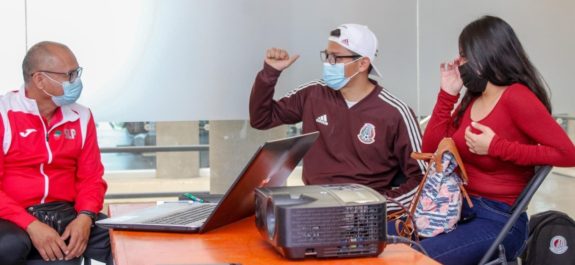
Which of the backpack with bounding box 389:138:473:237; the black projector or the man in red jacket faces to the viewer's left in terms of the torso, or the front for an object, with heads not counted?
the black projector

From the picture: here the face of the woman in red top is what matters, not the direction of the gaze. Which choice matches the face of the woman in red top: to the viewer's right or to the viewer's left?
to the viewer's left

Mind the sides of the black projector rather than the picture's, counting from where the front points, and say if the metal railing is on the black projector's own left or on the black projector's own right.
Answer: on the black projector's own right

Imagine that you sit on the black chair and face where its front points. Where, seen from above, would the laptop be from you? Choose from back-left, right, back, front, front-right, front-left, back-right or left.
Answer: front-left

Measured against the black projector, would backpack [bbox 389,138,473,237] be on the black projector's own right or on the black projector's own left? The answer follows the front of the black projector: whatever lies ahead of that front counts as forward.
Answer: on the black projector's own right

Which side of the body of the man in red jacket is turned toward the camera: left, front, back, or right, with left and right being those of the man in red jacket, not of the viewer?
front

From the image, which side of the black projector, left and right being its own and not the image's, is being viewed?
left

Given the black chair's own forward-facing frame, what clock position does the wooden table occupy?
The wooden table is roughly at 10 o'clock from the black chair.

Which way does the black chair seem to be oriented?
to the viewer's left
